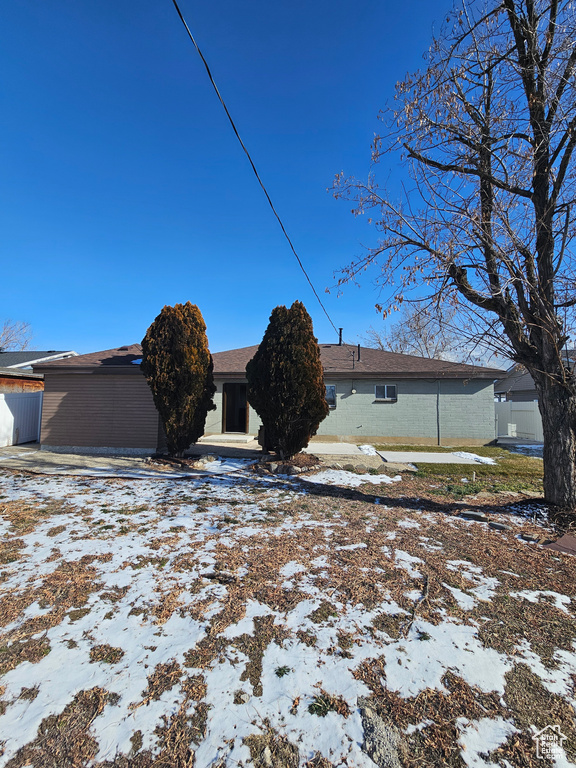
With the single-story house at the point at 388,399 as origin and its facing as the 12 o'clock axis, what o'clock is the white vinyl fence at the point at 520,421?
The white vinyl fence is roughly at 2 o'clock from the single-story house.

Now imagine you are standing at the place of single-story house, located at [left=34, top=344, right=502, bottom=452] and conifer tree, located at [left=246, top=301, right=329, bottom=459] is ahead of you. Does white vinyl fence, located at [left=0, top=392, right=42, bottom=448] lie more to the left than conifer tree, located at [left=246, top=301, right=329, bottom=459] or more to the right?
right

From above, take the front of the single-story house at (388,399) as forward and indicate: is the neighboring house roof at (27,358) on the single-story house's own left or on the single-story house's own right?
on the single-story house's own left

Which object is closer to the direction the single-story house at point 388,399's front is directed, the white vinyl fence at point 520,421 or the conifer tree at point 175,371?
the conifer tree

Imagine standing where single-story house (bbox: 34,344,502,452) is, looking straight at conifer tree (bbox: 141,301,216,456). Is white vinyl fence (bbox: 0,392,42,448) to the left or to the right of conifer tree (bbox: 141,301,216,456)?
right
